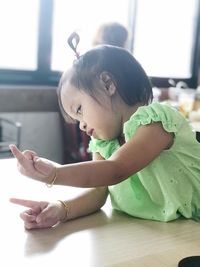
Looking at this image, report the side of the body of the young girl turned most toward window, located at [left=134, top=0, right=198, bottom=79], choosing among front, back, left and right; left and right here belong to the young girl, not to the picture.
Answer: right

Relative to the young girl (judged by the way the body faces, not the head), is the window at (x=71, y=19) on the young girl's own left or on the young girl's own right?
on the young girl's own right

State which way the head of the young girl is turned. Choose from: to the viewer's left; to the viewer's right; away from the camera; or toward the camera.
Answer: to the viewer's left

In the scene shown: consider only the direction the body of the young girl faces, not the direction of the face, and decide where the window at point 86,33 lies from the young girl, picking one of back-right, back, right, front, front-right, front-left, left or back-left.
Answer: right

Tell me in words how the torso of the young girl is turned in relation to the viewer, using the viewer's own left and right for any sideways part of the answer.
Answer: facing to the left of the viewer
